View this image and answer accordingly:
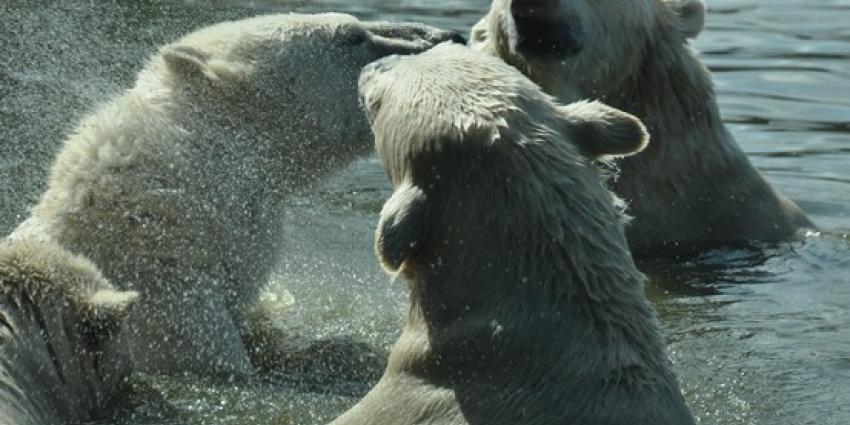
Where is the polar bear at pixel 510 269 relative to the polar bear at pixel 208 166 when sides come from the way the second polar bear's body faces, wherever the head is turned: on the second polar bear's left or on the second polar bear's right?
on the second polar bear's right

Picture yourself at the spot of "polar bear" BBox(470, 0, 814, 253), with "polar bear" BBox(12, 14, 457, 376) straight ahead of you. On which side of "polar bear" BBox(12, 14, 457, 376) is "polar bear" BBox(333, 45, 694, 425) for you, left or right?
left

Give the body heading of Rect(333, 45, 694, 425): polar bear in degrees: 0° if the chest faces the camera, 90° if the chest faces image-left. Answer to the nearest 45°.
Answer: approximately 135°

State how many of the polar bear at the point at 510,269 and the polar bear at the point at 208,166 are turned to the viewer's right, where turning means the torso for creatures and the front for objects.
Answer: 1

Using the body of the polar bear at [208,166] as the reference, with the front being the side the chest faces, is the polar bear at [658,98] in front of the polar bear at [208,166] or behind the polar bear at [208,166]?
in front

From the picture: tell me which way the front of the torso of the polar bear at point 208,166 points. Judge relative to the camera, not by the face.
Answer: to the viewer's right
